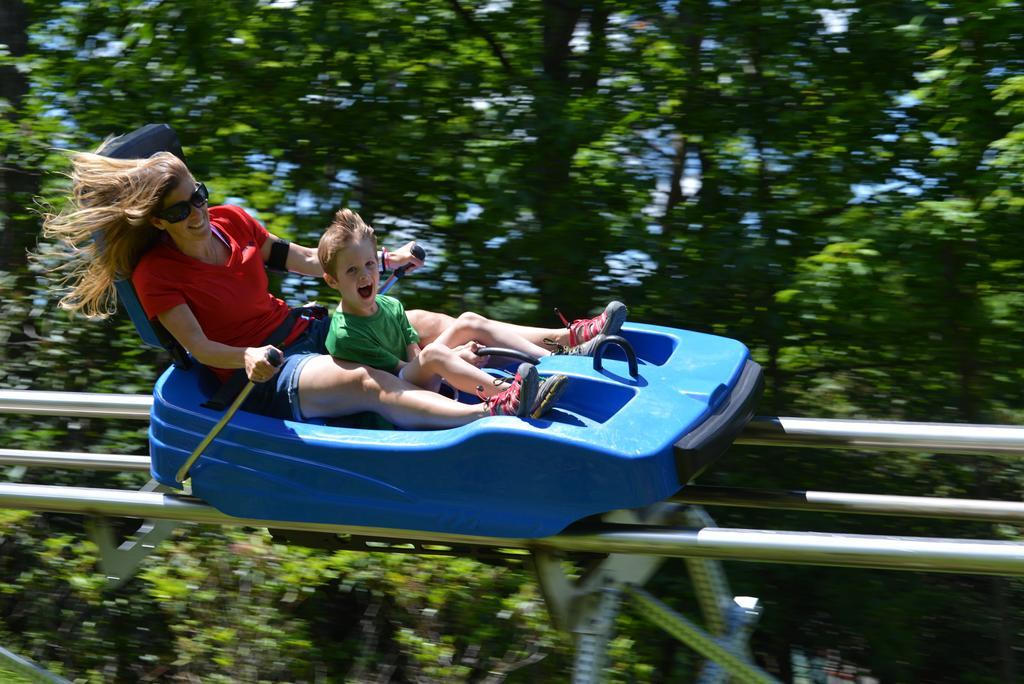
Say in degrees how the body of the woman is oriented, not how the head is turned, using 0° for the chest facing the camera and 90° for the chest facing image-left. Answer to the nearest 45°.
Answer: approximately 315°

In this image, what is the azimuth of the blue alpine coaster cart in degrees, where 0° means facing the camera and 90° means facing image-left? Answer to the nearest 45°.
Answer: approximately 315°

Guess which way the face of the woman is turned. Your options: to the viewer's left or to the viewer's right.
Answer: to the viewer's right

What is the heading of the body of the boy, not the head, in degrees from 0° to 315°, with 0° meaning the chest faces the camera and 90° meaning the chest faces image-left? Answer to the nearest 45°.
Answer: approximately 315°
